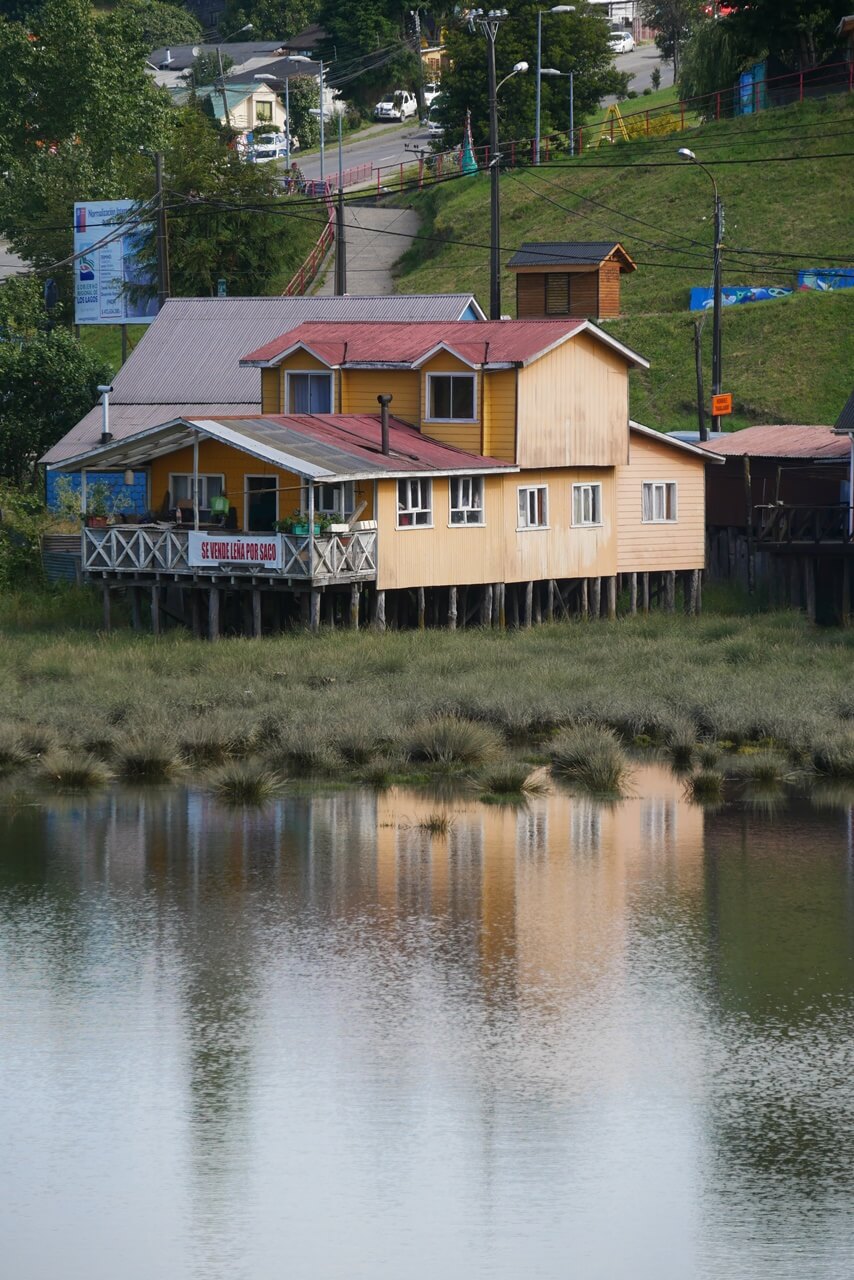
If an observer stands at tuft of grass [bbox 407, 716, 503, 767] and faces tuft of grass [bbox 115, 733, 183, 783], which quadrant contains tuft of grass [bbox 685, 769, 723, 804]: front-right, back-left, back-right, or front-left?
back-left

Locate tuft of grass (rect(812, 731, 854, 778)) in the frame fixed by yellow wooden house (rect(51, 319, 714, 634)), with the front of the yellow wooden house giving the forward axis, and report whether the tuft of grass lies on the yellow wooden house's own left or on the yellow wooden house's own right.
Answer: on the yellow wooden house's own left

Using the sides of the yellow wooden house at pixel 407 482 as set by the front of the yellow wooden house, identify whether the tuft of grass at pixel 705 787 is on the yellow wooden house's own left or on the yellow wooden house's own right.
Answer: on the yellow wooden house's own left

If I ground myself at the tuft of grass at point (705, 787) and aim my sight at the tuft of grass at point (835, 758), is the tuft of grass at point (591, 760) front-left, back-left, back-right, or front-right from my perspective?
back-left

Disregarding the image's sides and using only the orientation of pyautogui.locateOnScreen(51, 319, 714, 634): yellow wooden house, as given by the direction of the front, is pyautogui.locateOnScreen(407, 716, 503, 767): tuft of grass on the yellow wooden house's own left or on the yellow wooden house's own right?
on the yellow wooden house's own left

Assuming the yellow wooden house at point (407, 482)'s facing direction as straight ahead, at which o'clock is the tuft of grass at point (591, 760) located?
The tuft of grass is roughly at 10 o'clock from the yellow wooden house.

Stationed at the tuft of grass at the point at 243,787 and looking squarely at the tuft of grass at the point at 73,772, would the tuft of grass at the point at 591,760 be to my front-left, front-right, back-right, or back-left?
back-right

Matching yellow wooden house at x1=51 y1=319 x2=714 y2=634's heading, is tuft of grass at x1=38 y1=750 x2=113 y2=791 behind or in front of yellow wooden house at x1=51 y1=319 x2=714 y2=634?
in front

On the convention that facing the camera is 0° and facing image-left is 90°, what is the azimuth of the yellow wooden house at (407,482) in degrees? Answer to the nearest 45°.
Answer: approximately 45°

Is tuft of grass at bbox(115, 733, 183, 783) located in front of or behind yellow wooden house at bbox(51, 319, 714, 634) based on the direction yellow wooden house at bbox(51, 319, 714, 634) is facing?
in front

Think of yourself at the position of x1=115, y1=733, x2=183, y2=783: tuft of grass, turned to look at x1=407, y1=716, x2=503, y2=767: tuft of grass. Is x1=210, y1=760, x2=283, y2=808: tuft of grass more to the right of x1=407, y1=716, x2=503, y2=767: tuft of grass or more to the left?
right
